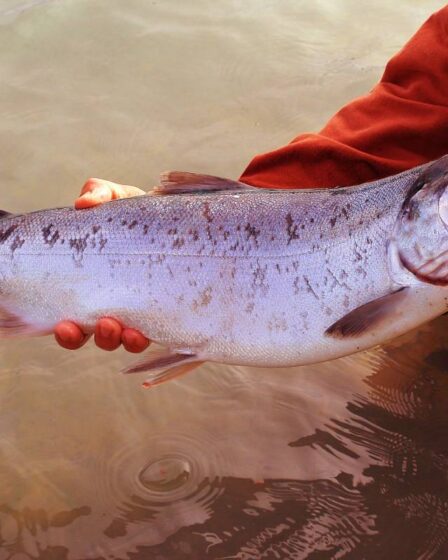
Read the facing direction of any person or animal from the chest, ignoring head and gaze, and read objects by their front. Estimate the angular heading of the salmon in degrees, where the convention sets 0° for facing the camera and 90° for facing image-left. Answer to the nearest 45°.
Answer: approximately 270°
